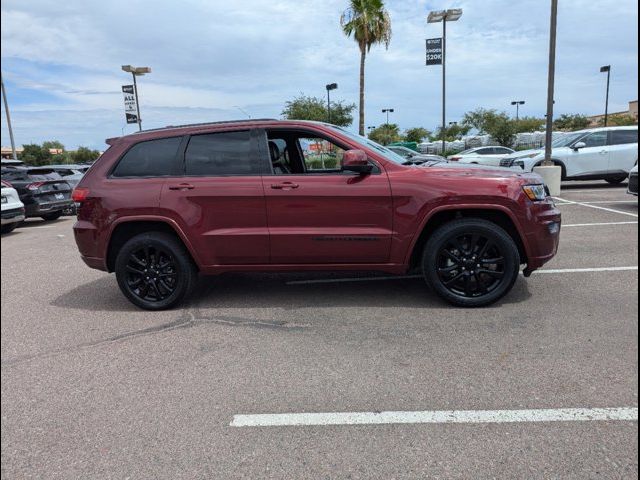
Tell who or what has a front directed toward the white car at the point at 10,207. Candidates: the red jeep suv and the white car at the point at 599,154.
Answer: the white car at the point at 599,154

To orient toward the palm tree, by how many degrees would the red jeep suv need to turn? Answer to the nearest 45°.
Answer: approximately 90° to its left

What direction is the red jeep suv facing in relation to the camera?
to the viewer's right

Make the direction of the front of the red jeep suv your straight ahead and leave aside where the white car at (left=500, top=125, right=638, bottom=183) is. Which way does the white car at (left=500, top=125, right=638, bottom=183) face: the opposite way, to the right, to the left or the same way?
the opposite way

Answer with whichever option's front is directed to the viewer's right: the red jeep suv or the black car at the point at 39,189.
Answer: the red jeep suv

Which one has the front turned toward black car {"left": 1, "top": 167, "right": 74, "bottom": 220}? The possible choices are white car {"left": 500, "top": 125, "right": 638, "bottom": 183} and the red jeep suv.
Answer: the white car

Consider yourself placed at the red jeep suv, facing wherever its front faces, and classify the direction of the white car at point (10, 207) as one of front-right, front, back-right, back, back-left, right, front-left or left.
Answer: back-left

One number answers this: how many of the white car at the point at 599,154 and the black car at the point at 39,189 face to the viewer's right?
0

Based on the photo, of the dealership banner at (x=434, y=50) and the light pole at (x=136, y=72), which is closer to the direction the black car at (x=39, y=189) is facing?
the light pole

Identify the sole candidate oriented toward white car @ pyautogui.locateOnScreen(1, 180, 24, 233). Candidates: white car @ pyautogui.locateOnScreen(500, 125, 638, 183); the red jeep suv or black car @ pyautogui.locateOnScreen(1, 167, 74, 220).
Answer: white car @ pyautogui.locateOnScreen(500, 125, 638, 183)

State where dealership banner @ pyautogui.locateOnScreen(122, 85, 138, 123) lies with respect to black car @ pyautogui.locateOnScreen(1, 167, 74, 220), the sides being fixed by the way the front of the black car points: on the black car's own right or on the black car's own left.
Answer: on the black car's own right

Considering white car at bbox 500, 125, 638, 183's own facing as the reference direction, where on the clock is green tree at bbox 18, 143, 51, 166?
The green tree is roughly at 2 o'clock from the white car.
